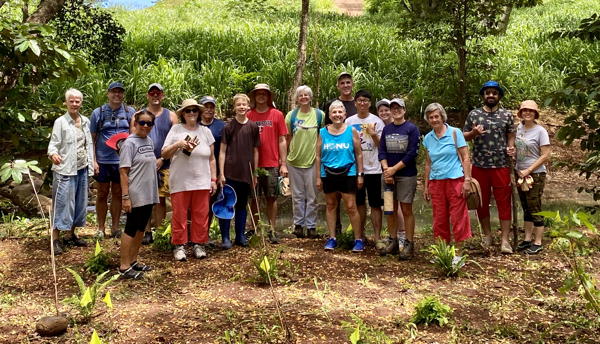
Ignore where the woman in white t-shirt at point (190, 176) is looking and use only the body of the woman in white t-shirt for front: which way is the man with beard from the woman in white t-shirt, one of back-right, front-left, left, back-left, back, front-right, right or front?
left

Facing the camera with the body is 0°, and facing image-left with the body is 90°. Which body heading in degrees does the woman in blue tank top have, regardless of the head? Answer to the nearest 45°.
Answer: approximately 0°

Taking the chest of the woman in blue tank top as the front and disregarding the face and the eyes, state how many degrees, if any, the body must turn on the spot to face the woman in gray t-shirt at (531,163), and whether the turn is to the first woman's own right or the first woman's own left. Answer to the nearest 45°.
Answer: approximately 90° to the first woman's own left

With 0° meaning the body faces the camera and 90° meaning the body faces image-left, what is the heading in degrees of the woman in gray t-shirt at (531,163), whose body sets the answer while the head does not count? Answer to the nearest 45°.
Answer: approximately 45°

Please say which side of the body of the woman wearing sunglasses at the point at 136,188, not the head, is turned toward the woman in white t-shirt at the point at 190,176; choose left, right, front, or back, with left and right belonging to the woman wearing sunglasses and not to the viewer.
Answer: left

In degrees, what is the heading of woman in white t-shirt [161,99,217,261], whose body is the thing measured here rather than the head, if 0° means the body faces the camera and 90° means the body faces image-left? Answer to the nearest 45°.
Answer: approximately 0°

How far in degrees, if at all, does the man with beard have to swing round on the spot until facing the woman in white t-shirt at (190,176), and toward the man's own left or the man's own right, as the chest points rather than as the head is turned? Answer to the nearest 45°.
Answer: approximately 45° to the man's own right

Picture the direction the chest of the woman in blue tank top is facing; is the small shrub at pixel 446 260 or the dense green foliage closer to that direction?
the small shrub
